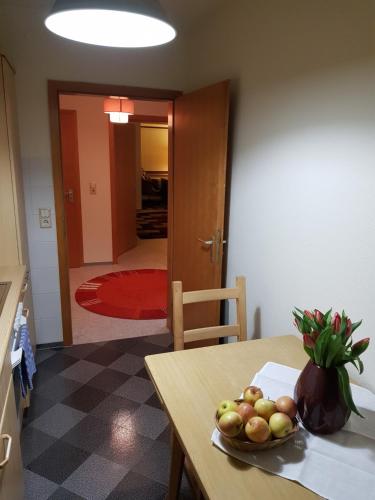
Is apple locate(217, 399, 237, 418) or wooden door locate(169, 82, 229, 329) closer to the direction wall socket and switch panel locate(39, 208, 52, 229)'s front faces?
the apple

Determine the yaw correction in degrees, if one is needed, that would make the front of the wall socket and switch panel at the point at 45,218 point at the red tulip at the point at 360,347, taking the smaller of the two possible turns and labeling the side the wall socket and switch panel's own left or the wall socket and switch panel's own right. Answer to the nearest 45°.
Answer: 0° — it already faces it

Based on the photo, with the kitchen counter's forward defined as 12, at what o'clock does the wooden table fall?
The wooden table is roughly at 2 o'clock from the kitchen counter.

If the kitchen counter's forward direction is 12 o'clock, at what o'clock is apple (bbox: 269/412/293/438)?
The apple is roughly at 2 o'clock from the kitchen counter.

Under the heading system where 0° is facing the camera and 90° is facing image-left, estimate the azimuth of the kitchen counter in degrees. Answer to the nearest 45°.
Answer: approximately 270°

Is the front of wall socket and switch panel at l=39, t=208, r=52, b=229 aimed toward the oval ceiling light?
yes

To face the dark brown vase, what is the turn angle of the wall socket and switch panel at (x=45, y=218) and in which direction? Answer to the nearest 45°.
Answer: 0° — it already faces it

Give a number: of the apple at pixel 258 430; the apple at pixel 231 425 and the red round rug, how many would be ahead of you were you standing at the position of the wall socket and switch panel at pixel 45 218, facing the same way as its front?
2
